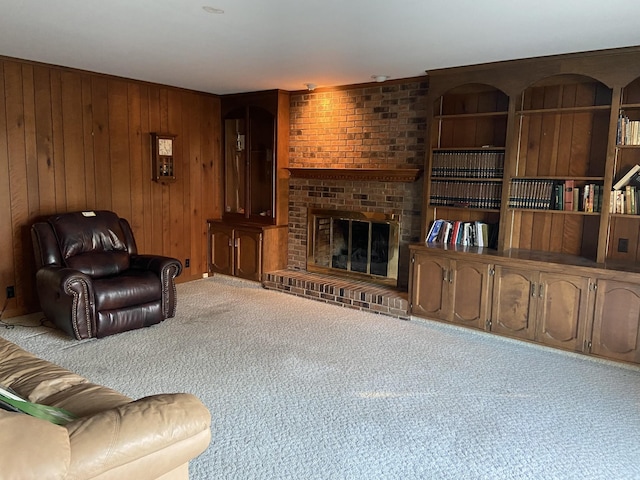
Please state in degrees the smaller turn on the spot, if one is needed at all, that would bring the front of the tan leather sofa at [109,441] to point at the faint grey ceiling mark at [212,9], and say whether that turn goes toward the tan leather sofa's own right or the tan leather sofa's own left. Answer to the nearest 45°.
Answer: approximately 45° to the tan leather sofa's own left

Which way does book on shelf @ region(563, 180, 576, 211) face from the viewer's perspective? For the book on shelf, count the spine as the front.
toward the camera

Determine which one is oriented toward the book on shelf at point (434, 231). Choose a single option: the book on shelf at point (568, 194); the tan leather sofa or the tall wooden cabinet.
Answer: the tan leather sofa

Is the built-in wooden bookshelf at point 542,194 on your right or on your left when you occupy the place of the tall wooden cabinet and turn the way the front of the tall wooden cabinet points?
on your left

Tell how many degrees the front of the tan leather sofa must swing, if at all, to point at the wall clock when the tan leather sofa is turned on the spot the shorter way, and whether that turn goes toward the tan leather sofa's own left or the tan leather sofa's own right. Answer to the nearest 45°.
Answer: approximately 45° to the tan leather sofa's own left

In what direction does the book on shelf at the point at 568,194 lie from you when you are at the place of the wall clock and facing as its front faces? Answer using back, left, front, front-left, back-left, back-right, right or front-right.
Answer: front

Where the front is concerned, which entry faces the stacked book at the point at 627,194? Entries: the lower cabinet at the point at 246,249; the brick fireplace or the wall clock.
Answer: the wall clock

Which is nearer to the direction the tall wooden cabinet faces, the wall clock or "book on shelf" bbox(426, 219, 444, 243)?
the wall clock

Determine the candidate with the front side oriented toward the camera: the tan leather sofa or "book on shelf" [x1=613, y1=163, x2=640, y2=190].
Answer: the book on shelf

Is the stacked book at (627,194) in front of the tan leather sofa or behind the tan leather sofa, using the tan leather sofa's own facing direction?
in front

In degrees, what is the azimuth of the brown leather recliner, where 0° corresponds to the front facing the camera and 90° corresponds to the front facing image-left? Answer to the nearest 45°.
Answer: approximately 315°

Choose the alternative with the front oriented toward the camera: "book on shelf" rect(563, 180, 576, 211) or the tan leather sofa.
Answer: the book on shelf

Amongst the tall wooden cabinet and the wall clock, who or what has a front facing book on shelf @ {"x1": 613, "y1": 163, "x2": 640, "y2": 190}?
the wall clock

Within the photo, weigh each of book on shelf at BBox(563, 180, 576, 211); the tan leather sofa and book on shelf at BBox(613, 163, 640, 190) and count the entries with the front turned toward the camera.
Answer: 2

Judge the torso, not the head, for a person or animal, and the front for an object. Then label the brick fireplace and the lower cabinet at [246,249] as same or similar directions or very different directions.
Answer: same or similar directions

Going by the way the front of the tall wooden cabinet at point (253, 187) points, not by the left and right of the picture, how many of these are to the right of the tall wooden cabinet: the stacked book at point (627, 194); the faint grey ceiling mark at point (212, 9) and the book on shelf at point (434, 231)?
0

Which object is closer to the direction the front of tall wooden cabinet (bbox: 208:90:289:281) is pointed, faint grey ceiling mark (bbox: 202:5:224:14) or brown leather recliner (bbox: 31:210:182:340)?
the brown leather recliner

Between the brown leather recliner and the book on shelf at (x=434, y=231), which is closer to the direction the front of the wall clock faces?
the book on shelf

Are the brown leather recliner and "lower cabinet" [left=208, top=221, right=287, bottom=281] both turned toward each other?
no

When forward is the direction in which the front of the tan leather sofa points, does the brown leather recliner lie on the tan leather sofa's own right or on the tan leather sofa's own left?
on the tan leather sofa's own left

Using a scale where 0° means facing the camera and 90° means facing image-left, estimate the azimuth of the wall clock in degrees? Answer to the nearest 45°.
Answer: approximately 315°

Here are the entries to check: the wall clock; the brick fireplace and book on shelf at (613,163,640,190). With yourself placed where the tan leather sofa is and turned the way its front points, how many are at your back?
0

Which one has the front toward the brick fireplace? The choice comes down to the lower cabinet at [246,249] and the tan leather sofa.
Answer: the tan leather sofa

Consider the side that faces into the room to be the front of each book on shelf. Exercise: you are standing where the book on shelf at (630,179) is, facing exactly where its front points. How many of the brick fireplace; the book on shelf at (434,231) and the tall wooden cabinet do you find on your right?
3

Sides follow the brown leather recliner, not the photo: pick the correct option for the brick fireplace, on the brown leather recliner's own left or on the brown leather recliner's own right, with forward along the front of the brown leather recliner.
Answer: on the brown leather recliner's own left
